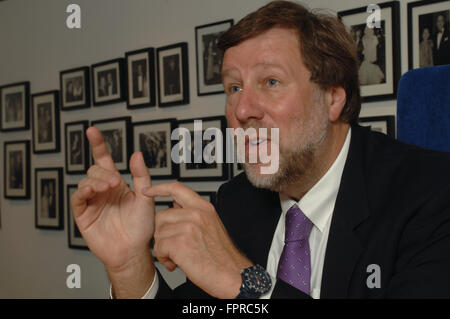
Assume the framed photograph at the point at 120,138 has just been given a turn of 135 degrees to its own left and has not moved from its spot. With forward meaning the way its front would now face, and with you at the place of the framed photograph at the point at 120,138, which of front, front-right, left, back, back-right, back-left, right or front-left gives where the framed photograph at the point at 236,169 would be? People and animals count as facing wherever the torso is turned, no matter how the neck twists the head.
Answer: front-right

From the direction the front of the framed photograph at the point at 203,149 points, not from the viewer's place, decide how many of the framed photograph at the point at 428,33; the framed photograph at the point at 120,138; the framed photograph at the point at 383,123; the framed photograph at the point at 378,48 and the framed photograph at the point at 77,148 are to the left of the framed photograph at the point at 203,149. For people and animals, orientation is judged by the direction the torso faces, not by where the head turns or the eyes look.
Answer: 3

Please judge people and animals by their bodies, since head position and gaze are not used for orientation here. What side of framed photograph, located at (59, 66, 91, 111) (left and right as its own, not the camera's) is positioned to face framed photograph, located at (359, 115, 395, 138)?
left

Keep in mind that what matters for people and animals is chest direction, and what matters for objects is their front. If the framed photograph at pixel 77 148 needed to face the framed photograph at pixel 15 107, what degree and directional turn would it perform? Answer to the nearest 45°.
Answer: approximately 90° to its right

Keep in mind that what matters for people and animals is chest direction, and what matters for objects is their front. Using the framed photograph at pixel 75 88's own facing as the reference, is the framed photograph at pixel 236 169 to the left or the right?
on its left

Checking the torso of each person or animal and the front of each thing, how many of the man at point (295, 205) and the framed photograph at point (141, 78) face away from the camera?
0

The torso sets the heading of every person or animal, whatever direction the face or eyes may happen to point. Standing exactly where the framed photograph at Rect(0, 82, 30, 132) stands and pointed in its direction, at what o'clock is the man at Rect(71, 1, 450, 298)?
The man is roughly at 10 o'clock from the framed photograph.

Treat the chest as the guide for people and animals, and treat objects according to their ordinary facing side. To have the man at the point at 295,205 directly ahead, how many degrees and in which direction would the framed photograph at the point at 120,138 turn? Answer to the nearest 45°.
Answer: approximately 45° to its left

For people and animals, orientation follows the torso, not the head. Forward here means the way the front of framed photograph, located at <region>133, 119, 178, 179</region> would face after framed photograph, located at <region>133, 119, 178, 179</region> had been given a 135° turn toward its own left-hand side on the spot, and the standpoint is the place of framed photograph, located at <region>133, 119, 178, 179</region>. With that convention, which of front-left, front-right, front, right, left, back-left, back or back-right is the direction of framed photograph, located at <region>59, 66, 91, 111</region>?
back-left

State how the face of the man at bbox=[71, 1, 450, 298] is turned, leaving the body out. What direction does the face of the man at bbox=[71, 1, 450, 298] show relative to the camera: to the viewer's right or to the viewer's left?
to the viewer's left
